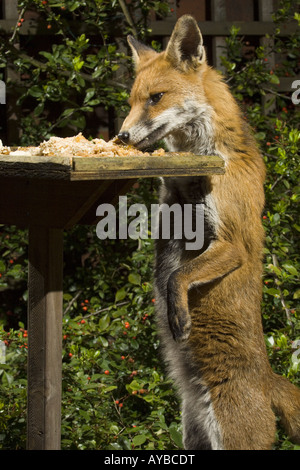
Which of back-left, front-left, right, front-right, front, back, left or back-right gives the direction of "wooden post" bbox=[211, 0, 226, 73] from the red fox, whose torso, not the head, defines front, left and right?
right

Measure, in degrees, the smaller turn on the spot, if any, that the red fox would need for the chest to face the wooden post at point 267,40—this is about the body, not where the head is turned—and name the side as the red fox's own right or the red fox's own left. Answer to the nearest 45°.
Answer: approximately 90° to the red fox's own right

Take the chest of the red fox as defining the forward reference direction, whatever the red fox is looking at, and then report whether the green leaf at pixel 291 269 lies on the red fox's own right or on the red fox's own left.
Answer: on the red fox's own right

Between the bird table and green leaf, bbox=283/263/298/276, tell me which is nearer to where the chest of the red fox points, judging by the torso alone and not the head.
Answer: the bird table

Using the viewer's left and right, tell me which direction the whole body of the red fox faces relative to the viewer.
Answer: facing to the left of the viewer

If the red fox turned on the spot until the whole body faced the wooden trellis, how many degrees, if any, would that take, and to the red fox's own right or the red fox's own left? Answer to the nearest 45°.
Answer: approximately 90° to the red fox's own right

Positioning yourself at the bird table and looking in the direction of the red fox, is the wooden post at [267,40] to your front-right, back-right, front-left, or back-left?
front-left
